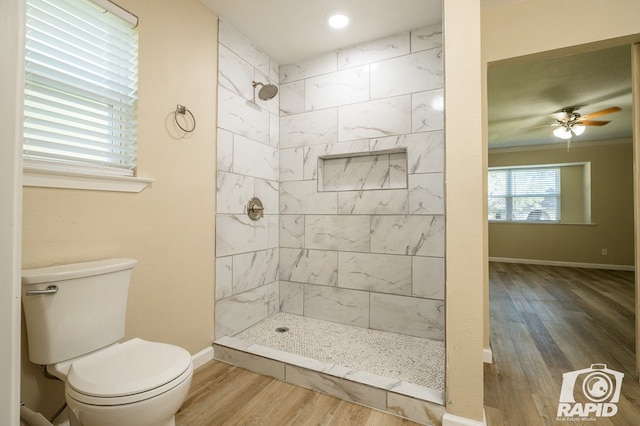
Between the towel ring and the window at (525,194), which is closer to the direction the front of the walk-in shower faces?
the towel ring

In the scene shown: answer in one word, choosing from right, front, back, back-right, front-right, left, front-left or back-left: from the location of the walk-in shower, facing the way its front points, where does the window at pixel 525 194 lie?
back

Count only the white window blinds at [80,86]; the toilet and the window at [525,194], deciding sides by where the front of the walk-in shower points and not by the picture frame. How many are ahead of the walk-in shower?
2

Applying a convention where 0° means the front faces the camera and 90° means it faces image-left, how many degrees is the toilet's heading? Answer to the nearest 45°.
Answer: approximately 315°

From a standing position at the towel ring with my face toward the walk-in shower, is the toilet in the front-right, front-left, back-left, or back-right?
back-right
